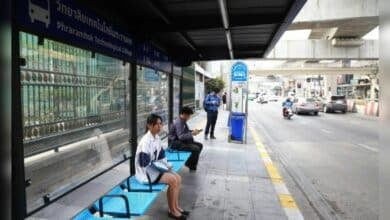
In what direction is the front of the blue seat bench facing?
to the viewer's right

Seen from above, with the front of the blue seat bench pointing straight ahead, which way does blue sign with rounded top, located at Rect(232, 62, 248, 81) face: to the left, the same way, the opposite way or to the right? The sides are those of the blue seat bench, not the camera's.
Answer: to the right

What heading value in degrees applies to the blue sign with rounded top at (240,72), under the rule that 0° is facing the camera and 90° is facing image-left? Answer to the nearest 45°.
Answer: approximately 0°

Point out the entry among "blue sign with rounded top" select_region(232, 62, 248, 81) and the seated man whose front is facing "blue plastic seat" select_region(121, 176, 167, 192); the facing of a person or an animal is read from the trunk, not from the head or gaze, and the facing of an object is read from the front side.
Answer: the blue sign with rounded top

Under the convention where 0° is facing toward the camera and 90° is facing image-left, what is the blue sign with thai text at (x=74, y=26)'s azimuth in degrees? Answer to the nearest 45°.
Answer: approximately 315°

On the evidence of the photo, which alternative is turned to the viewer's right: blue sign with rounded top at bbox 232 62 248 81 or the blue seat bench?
the blue seat bench

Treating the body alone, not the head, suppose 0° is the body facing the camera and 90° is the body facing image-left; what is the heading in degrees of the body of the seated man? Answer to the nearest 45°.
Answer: approximately 270°

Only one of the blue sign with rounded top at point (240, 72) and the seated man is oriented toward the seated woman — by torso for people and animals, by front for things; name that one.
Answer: the blue sign with rounded top

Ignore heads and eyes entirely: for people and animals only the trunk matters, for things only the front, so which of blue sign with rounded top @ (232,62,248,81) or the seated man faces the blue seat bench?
the blue sign with rounded top

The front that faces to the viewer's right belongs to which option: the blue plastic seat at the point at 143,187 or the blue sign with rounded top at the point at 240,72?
the blue plastic seat

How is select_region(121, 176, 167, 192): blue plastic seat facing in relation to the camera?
to the viewer's right

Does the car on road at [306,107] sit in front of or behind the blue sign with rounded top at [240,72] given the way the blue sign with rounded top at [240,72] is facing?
behind

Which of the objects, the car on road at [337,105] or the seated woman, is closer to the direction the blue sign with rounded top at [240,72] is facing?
the seated woman

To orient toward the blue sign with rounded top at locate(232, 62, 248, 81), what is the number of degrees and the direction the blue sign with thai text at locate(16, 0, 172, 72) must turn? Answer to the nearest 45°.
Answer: approximately 90° to its left
